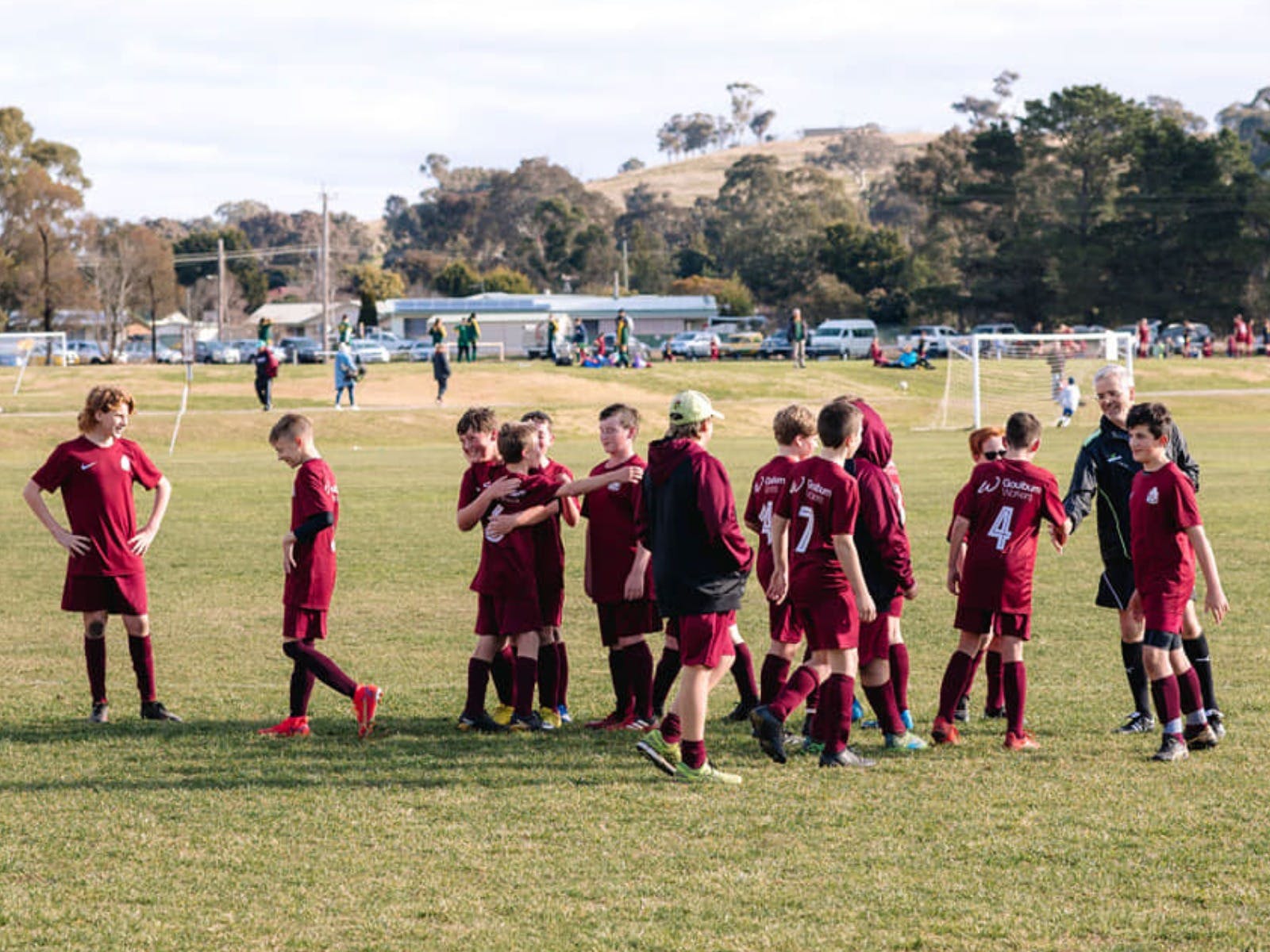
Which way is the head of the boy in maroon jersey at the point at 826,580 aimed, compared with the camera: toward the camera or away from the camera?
away from the camera

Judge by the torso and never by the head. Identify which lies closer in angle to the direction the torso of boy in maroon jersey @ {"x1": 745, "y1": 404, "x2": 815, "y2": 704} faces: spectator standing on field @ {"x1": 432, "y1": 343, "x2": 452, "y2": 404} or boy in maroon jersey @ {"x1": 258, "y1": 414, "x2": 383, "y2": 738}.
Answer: the spectator standing on field

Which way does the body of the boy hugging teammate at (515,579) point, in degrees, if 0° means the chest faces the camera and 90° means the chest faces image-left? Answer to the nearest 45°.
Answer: approximately 225°

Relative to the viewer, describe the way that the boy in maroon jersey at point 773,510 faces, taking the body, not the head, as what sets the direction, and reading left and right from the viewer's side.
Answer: facing away from the viewer and to the right of the viewer

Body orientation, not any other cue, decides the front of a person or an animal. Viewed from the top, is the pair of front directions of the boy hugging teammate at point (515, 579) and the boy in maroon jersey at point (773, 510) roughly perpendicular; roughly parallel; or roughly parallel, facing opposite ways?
roughly parallel

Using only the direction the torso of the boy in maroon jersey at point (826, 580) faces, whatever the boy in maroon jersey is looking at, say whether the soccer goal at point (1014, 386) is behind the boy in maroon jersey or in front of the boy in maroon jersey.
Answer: in front

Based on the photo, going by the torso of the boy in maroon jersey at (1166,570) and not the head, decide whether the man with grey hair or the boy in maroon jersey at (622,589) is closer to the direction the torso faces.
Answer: the boy in maroon jersey

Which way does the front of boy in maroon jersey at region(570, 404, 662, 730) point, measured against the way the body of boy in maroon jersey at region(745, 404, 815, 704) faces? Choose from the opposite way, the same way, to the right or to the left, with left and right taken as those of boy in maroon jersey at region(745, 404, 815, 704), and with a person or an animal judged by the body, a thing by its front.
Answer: the opposite way

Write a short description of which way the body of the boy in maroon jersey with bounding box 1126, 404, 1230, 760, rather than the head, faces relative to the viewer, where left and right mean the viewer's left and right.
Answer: facing the viewer and to the left of the viewer

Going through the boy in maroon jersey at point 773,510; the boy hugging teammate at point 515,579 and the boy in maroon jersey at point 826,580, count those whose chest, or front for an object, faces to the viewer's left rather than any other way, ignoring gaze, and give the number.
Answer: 0

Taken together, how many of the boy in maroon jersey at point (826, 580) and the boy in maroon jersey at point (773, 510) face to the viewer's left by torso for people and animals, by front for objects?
0

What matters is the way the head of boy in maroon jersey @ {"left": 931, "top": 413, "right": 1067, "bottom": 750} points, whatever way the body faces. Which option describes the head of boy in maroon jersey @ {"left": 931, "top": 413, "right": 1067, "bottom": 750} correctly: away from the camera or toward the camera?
away from the camera

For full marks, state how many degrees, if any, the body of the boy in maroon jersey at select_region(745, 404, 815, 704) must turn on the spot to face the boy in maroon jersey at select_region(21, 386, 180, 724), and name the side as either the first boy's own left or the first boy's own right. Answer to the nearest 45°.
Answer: approximately 135° to the first boy's own left

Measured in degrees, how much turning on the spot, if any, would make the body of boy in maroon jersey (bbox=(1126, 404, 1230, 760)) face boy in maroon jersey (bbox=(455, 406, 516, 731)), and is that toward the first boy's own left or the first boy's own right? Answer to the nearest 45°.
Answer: approximately 45° to the first boy's own right

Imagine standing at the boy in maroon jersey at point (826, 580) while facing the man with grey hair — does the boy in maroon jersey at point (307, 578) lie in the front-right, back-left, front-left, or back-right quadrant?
back-left
